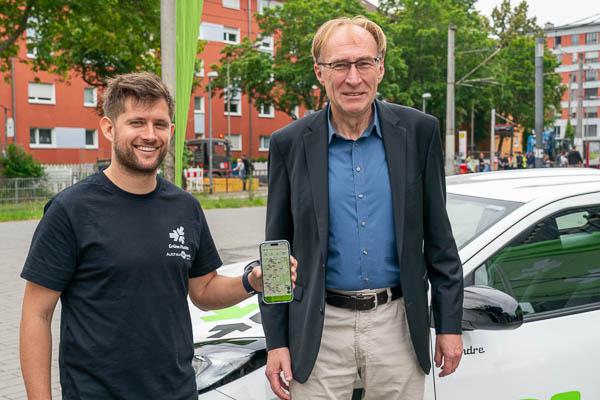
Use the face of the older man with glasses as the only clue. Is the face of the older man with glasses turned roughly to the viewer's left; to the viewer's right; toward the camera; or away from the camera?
toward the camera

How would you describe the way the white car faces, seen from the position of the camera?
facing the viewer and to the left of the viewer

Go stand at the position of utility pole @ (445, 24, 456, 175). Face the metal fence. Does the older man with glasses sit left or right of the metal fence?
left

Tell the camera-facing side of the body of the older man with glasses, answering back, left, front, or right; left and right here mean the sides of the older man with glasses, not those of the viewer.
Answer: front

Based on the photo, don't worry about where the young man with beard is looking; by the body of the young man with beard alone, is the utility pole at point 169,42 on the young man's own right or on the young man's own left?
on the young man's own left

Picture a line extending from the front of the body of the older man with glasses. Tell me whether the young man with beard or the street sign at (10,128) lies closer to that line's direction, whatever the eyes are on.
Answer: the young man with beard

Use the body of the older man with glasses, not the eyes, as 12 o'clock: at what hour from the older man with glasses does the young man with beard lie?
The young man with beard is roughly at 2 o'clock from the older man with glasses.

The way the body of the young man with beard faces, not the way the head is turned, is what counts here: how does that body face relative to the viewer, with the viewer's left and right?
facing the viewer and to the right of the viewer

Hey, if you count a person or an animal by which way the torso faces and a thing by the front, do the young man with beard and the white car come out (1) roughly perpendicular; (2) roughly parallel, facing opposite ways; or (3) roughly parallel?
roughly perpendicular
